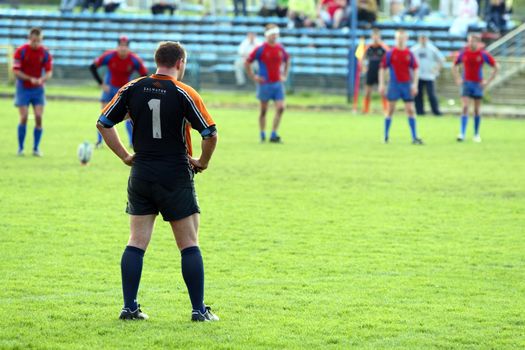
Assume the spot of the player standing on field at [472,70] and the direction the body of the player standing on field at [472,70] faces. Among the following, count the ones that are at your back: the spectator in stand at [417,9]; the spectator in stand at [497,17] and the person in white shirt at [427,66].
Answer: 3

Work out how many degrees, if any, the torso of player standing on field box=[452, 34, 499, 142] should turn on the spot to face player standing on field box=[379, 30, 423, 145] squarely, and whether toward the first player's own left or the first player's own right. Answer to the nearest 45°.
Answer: approximately 45° to the first player's own right

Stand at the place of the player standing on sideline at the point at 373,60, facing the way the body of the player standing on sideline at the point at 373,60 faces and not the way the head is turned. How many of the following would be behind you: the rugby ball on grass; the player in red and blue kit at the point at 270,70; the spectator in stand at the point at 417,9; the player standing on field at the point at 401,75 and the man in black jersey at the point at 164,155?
1

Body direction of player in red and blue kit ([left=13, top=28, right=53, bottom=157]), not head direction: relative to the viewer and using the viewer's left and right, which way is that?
facing the viewer

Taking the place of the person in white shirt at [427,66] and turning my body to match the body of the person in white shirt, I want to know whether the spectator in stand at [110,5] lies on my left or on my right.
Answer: on my right

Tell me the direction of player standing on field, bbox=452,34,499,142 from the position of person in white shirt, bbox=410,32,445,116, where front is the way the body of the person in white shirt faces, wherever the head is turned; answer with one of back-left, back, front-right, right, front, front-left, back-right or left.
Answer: front

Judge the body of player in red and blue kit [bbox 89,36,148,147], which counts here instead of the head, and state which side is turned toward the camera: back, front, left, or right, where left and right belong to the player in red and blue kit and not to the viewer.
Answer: front

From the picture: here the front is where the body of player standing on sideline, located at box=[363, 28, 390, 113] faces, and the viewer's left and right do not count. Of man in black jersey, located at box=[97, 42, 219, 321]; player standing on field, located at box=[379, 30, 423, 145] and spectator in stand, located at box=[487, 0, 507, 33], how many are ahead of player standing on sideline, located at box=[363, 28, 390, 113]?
2

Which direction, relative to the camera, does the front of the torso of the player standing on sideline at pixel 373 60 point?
toward the camera
